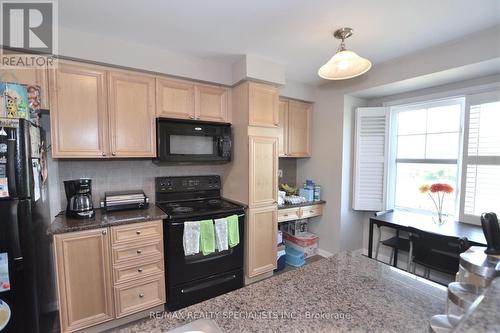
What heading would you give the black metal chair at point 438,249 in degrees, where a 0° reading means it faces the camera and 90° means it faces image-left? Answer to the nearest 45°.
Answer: approximately 225°

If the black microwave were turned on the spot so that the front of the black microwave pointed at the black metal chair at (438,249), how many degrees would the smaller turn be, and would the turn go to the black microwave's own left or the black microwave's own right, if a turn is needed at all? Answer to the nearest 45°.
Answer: approximately 45° to the black microwave's own left

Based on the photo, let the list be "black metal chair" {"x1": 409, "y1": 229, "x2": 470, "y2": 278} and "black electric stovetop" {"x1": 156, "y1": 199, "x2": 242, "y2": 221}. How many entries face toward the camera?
1

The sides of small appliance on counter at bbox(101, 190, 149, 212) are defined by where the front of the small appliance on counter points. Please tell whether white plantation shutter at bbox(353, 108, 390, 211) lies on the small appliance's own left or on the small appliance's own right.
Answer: on the small appliance's own left

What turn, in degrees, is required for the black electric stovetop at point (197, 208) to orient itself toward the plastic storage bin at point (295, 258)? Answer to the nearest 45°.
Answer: approximately 90° to its left

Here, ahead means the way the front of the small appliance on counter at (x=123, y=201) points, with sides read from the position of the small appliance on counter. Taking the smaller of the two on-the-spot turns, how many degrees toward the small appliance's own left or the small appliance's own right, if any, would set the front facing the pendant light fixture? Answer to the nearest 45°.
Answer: approximately 45° to the small appliance's own left

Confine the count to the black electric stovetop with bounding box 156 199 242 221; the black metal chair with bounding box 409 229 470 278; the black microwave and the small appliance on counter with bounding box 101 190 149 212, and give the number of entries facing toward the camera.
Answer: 3

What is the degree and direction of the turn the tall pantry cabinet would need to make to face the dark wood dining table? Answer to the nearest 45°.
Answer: approximately 45° to its left

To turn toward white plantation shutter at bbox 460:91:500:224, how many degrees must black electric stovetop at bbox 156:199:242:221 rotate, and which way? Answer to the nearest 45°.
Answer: approximately 90° to its left

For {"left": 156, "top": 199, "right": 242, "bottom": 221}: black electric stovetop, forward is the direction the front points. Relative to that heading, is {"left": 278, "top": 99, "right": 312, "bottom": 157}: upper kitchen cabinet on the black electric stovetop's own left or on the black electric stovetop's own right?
on the black electric stovetop's own left

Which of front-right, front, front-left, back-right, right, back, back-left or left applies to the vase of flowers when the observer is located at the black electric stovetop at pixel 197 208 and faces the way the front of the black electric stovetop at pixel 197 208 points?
left

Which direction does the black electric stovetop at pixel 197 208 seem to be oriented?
toward the camera

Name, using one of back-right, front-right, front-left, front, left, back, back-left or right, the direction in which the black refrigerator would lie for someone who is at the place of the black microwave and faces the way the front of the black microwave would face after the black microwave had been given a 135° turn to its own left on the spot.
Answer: back
